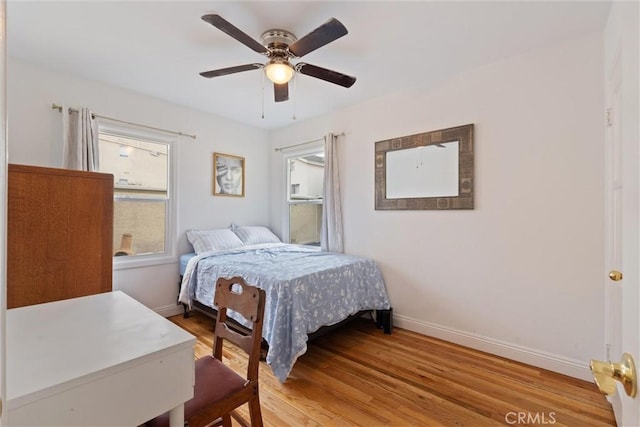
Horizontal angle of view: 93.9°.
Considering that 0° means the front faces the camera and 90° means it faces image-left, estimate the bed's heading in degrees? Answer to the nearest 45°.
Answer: approximately 315°

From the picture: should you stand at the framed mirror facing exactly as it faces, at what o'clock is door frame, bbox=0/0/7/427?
The door frame is roughly at 11 o'clock from the framed mirror.

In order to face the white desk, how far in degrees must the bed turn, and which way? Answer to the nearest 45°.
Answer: approximately 45° to its right

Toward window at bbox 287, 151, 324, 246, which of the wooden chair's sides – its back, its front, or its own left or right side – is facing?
back

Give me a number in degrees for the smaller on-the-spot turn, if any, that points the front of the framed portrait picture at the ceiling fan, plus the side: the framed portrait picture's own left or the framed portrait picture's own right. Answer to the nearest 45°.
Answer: approximately 45° to the framed portrait picture's own right

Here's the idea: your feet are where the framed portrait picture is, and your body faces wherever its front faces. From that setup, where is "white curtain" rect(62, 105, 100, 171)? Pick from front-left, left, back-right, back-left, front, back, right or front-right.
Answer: right

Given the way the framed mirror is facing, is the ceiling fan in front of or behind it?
in front

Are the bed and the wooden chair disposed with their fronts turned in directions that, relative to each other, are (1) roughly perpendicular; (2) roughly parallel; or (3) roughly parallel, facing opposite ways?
roughly perpendicular

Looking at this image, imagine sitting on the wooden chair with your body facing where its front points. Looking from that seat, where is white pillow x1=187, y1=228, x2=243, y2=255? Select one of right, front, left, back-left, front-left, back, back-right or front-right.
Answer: back-right

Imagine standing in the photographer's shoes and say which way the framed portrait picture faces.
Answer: facing the viewer and to the right of the viewer

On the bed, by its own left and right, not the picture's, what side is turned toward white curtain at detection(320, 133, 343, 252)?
left

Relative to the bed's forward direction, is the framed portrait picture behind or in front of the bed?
behind

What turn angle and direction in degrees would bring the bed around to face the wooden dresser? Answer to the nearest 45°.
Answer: approximately 90° to its right
